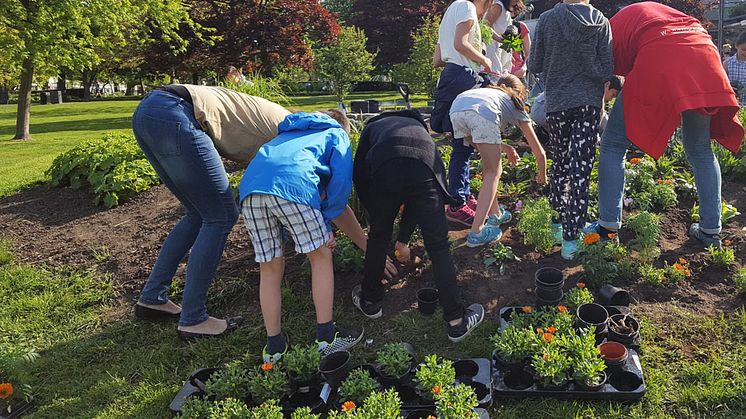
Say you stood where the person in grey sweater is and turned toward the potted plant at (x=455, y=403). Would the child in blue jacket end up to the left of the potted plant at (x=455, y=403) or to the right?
right

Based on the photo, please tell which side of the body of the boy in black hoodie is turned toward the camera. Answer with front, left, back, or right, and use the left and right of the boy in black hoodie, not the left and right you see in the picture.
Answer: back

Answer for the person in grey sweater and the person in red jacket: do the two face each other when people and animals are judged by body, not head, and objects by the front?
no

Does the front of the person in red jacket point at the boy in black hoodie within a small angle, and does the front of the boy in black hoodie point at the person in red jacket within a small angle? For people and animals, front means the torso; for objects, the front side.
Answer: no

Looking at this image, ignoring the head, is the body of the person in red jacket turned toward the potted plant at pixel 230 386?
no

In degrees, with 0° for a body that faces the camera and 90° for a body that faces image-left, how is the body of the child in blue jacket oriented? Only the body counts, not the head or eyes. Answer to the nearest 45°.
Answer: approximately 225°

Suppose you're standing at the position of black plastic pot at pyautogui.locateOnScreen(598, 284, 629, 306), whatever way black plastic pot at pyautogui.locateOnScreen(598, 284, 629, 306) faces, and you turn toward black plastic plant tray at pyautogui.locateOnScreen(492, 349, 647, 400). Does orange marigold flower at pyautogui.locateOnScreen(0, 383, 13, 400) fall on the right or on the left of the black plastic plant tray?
right

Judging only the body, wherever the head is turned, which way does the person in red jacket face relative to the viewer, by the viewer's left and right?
facing away from the viewer and to the left of the viewer

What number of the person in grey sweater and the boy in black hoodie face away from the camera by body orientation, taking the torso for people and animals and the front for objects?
2

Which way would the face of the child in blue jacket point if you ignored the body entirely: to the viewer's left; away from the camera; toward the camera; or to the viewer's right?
away from the camera

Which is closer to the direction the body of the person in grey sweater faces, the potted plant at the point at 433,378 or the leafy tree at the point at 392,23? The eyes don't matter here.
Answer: the leafy tree

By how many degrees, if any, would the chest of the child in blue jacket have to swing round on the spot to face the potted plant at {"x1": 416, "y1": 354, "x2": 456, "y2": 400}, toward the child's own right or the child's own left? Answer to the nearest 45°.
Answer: approximately 90° to the child's own right

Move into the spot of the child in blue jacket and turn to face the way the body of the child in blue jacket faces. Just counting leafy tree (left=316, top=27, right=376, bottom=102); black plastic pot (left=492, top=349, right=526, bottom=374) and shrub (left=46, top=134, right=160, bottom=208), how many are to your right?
1

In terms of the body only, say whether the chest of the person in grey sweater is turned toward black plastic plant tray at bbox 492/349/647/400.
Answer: no

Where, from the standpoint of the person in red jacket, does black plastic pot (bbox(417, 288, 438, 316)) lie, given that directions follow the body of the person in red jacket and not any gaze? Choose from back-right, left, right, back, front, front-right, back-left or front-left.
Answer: left

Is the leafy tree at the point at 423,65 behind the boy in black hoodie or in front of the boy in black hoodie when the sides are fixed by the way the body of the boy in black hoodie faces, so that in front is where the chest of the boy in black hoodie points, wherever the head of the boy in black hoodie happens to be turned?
in front

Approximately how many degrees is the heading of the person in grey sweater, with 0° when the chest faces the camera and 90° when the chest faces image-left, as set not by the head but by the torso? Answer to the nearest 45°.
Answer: approximately 180°
